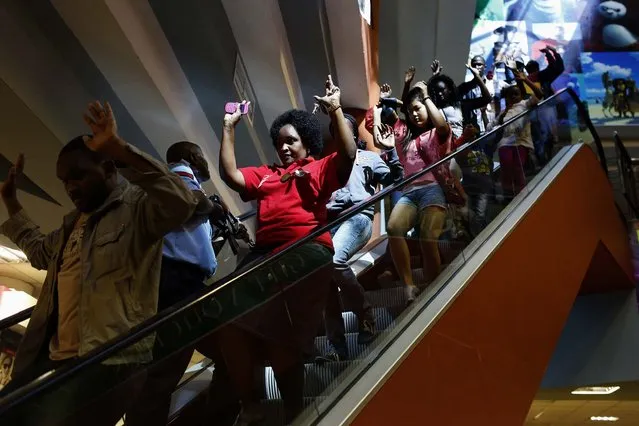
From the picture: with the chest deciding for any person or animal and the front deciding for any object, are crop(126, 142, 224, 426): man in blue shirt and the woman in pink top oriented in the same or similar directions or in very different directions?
very different directions

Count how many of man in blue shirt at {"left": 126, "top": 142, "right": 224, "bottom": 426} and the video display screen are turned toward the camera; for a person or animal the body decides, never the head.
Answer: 1

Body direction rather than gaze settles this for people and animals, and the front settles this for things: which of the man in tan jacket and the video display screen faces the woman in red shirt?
the video display screen

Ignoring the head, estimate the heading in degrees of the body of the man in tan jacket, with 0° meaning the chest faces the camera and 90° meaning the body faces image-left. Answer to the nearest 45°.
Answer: approximately 45°

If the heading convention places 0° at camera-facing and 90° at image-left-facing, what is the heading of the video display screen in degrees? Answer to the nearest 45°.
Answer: approximately 0°

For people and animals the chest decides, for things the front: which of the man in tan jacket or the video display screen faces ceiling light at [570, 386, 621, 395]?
the video display screen

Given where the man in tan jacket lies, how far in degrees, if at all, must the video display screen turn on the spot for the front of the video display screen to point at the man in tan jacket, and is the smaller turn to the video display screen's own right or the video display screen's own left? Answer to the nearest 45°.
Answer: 0° — it already faces them
